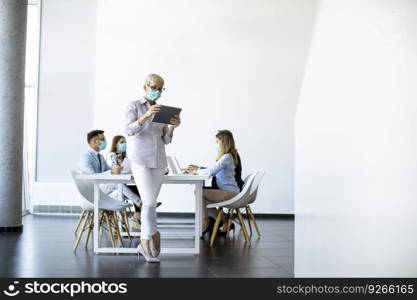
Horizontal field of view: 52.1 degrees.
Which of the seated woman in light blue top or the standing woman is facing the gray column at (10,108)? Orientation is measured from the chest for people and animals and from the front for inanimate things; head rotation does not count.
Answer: the seated woman in light blue top

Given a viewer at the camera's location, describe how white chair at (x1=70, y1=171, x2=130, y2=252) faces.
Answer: facing to the right of the viewer

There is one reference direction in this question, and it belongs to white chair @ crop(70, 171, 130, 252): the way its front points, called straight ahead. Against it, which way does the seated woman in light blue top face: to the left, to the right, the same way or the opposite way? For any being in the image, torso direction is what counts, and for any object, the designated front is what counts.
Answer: the opposite way

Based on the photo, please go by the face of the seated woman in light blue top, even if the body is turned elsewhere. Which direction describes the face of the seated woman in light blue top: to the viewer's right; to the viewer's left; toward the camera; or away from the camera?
to the viewer's left

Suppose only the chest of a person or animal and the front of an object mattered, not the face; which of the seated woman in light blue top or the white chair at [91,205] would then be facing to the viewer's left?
the seated woman in light blue top

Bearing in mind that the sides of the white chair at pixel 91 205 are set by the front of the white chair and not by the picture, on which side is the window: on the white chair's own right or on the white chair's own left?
on the white chair's own left

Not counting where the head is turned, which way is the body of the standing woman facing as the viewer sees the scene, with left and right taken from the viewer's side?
facing the viewer and to the right of the viewer

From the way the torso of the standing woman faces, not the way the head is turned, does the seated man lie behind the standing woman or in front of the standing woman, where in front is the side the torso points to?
behind

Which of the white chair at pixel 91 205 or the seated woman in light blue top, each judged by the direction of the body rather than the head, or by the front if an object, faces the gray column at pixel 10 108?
the seated woman in light blue top

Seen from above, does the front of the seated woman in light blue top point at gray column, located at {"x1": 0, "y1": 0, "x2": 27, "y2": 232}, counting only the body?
yes

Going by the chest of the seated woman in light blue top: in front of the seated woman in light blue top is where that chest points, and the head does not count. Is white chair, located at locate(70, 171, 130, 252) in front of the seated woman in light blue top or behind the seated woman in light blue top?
in front

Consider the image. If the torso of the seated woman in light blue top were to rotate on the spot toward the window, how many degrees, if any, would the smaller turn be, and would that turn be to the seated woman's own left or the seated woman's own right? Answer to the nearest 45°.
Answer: approximately 45° to the seated woman's own right

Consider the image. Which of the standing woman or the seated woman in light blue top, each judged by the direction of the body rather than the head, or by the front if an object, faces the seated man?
the seated woman in light blue top

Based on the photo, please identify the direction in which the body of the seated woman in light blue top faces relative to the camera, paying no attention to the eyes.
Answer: to the viewer's left

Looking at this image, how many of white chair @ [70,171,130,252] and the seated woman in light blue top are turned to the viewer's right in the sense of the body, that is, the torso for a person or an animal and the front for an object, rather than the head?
1
